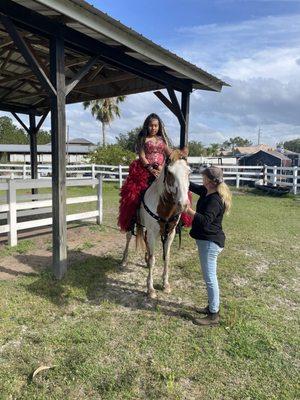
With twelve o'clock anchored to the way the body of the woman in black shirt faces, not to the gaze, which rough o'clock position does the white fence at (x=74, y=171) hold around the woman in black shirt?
The white fence is roughly at 2 o'clock from the woman in black shirt.

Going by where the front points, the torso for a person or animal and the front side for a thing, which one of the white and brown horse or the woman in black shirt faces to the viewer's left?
the woman in black shirt

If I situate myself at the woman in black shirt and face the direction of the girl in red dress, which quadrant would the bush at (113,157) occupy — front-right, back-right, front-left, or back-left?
front-right

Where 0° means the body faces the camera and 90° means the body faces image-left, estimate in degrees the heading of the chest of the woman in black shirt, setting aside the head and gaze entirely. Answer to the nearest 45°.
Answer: approximately 90°

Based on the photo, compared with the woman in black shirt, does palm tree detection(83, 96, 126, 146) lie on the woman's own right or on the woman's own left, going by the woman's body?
on the woman's own right

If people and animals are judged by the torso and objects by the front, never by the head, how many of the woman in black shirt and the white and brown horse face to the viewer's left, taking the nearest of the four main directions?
1

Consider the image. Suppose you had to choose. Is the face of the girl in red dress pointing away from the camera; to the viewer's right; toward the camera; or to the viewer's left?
toward the camera

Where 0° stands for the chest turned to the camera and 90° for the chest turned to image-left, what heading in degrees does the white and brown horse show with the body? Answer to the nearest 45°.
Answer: approximately 315°

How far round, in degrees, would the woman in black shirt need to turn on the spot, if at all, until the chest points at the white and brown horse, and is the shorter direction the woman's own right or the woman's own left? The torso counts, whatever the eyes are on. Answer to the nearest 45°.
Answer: approximately 45° to the woman's own right

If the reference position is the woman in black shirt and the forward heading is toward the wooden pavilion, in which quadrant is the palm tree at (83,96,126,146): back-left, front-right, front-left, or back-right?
front-right

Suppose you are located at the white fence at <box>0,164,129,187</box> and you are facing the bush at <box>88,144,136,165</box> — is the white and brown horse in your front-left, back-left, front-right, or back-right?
back-right
